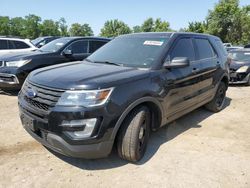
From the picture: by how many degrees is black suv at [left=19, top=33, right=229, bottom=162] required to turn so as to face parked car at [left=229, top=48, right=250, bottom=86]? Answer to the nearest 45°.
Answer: approximately 180°

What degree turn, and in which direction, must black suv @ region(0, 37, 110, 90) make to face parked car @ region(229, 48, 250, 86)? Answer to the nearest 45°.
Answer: approximately 135° to its left

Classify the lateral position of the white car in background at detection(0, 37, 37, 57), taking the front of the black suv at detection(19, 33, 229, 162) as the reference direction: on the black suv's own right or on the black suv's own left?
on the black suv's own right

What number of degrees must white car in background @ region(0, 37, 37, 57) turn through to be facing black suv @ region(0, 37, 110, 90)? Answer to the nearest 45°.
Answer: approximately 90° to its left

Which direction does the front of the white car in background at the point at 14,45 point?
to the viewer's left

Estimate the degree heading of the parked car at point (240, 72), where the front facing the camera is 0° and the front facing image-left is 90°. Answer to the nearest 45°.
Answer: approximately 45°

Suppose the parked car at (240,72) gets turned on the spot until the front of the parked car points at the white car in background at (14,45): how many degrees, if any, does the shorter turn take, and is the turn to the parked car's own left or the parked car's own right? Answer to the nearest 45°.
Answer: approximately 45° to the parked car's own right

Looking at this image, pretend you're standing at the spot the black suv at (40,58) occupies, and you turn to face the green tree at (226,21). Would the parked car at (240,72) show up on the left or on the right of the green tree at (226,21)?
right

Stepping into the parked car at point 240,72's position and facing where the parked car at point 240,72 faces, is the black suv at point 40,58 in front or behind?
in front
